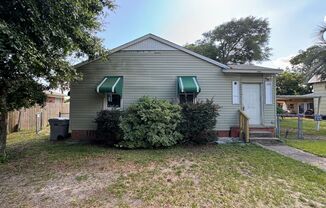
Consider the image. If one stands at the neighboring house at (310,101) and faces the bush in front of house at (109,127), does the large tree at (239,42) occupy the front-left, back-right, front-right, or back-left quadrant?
front-right

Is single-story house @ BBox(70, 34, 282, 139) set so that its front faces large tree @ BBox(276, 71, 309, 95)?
no

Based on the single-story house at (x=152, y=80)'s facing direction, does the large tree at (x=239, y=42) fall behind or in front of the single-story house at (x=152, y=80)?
behind

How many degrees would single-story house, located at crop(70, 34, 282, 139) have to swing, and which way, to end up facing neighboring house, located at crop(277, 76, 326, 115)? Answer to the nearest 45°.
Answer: approximately 135° to its left

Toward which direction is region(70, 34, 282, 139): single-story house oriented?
toward the camera

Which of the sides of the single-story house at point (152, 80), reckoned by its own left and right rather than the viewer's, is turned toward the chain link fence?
left

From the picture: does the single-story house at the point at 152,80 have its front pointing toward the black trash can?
no

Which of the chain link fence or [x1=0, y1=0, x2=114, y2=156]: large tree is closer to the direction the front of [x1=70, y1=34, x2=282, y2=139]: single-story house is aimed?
the large tree

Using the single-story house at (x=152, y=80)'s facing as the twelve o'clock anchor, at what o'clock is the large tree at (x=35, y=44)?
The large tree is roughly at 1 o'clock from the single-story house.

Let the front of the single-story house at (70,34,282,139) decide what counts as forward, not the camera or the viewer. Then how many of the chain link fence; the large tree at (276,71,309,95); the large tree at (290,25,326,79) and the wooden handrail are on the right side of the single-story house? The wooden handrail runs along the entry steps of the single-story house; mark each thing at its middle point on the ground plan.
0
